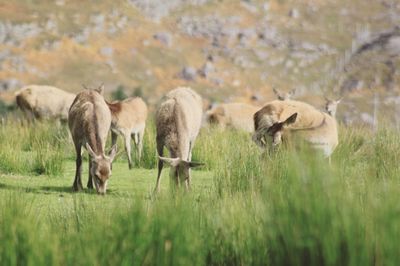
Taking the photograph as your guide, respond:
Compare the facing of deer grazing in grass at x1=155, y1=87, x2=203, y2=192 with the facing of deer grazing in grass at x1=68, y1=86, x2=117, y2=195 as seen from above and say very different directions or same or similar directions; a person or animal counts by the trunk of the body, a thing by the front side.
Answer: same or similar directions

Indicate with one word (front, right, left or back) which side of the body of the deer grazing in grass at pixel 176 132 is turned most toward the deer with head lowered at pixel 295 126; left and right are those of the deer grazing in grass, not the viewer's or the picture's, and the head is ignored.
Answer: left

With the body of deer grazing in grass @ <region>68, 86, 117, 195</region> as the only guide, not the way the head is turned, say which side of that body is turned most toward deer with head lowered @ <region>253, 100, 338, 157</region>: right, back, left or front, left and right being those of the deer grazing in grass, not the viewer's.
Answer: left

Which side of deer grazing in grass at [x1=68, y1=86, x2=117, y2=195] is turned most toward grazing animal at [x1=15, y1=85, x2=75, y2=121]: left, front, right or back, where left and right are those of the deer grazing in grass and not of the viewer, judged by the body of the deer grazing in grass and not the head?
back

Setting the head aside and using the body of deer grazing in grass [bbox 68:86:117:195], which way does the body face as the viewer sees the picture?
toward the camera

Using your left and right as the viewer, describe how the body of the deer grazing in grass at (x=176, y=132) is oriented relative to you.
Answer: facing the viewer

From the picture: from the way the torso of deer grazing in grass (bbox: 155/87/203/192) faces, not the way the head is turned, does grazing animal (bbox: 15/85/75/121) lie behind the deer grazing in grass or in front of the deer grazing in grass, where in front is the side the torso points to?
behind

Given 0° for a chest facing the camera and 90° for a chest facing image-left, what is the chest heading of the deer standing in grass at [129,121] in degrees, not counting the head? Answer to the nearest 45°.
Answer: approximately 45°

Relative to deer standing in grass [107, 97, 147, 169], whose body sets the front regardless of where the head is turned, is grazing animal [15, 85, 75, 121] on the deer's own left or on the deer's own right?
on the deer's own right

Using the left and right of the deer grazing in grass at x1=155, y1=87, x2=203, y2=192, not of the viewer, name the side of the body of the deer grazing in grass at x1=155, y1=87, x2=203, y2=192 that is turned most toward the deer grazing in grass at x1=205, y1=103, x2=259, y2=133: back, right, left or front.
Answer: back
